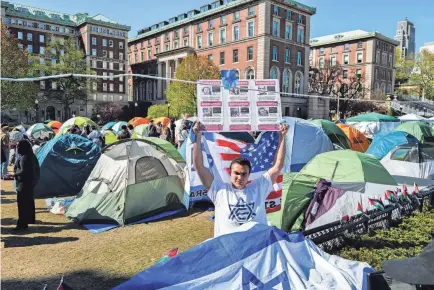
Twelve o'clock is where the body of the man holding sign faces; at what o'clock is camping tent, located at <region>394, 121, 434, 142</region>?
The camping tent is roughly at 7 o'clock from the man holding sign.

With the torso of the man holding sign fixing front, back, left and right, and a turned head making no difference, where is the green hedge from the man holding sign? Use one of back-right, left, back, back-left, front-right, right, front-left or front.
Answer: back-left

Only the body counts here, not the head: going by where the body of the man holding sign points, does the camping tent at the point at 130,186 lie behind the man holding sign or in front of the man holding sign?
behind

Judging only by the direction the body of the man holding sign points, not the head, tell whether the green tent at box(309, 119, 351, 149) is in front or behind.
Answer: behind

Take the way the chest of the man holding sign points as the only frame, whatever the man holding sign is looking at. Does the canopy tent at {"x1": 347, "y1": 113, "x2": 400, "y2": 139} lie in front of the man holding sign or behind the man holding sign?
behind

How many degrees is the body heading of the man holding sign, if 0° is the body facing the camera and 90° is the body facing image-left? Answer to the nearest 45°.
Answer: approximately 0°

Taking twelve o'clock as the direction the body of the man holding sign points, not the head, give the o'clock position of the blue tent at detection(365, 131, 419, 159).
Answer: The blue tent is roughly at 7 o'clock from the man holding sign.
